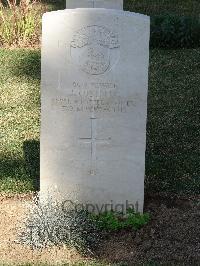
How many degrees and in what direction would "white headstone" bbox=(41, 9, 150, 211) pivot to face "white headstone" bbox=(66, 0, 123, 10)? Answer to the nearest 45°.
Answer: approximately 180°

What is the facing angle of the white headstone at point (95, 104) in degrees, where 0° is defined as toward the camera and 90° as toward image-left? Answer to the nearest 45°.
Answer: approximately 0°
